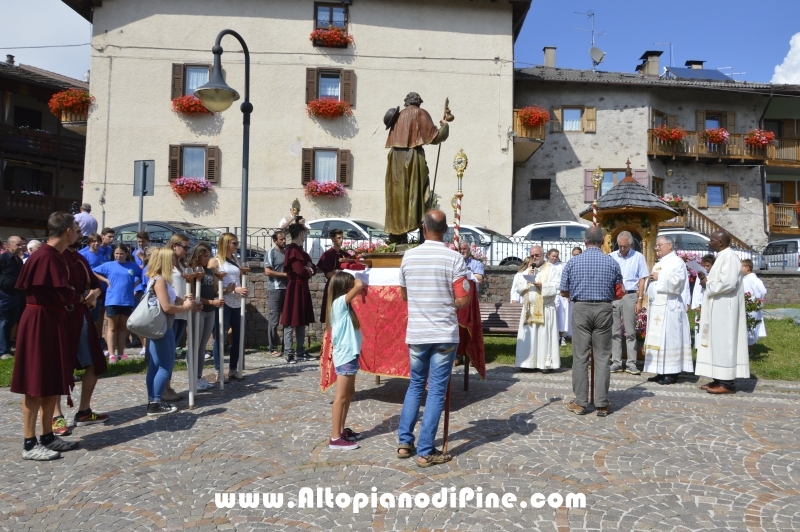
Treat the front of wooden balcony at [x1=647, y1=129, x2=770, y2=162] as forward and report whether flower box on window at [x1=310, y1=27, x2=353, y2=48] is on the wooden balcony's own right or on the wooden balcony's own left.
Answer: on the wooden balcony's own right

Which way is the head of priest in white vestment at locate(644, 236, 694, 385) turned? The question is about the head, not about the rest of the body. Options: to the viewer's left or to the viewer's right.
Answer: to the viewer's left

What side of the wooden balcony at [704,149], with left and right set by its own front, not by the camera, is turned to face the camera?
front

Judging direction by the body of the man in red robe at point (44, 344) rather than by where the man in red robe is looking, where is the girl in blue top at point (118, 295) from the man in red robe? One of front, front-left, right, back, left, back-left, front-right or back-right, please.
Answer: left

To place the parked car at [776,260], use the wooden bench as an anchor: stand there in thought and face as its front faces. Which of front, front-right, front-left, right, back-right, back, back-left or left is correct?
back-left

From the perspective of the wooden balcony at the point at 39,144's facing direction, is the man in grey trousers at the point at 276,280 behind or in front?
in front

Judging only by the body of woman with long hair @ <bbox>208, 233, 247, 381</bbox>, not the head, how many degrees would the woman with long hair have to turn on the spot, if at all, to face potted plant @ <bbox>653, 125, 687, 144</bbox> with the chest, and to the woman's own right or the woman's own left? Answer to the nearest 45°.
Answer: approximately 45° to the woman's own left

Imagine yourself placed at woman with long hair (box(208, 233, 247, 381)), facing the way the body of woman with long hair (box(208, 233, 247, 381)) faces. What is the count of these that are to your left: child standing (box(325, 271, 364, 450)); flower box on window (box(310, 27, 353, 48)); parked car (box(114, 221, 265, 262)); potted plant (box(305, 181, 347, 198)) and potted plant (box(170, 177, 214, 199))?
4

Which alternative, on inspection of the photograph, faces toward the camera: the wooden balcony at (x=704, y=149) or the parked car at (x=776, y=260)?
the wooden balcony

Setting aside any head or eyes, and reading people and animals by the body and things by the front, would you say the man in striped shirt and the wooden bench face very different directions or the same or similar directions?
very different directions

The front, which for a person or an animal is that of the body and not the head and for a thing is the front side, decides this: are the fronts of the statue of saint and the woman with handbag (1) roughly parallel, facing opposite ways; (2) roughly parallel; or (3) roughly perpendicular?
roughly perpendicular

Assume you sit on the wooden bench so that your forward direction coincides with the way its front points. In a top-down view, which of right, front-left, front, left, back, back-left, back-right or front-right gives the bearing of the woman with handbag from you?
front-right

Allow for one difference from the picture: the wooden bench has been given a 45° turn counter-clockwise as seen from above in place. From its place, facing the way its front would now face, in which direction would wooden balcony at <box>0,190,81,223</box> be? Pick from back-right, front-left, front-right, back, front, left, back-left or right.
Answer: back

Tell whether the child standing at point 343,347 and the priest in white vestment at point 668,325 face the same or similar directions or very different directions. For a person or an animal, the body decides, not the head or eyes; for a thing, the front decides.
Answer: very different directions
